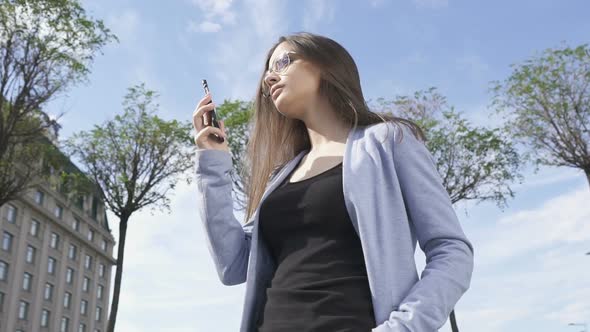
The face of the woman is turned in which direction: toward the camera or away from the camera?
toward the camera

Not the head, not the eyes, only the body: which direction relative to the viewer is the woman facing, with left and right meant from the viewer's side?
facing the viewer and to the left of the viewer
